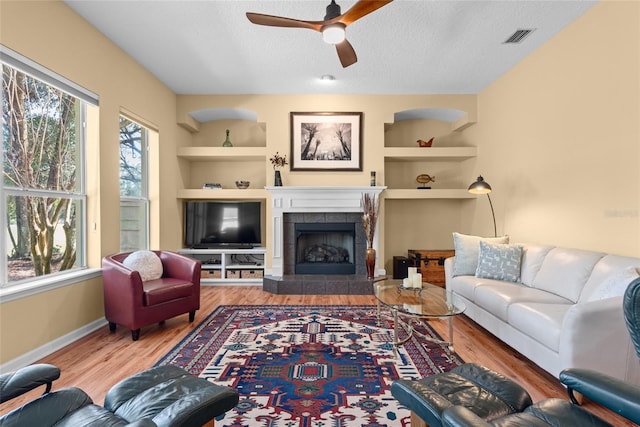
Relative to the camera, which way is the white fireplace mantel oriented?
toward the camera

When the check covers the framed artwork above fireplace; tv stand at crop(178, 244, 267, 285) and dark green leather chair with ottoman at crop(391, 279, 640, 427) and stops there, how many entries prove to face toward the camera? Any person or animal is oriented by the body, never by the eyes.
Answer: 2

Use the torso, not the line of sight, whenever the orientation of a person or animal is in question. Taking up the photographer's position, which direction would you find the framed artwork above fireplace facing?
facing the viewer

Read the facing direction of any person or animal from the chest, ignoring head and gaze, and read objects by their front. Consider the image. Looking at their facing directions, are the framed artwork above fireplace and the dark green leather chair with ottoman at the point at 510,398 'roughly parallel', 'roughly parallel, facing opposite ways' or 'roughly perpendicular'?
roughly parallel, facing opposite ways

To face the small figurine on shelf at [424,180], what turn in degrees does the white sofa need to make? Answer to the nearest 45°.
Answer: approximately 90° to its right

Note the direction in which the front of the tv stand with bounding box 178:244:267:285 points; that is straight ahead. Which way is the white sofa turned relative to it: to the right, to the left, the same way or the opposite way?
to the right

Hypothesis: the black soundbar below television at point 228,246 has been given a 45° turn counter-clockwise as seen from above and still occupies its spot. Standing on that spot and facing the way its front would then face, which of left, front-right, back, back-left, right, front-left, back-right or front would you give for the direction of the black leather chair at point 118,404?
front-right

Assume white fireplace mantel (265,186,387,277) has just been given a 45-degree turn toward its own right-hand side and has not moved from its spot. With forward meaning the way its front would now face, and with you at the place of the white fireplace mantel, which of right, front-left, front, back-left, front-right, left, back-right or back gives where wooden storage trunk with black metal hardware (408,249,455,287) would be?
back-left

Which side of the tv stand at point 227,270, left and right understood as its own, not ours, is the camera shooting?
front

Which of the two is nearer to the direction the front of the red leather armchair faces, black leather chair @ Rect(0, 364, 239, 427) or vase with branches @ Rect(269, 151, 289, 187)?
the black leather chair

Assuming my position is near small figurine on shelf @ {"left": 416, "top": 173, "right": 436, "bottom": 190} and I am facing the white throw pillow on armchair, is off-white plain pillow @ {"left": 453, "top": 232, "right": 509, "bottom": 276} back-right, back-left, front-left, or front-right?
front-left

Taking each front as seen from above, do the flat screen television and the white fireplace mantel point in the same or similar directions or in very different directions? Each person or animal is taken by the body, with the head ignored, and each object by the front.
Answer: same or similar directions

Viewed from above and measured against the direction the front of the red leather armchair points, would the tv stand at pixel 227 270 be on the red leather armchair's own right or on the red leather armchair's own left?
on the red leather armchair's own left

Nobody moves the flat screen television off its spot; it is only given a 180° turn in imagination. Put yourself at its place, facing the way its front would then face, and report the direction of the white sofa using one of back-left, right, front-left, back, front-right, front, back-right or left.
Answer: back-right
